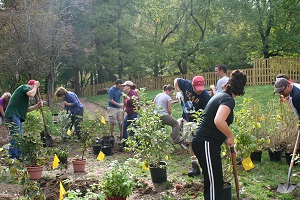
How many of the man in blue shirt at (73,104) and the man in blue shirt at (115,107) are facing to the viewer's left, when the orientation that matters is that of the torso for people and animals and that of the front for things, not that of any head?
1

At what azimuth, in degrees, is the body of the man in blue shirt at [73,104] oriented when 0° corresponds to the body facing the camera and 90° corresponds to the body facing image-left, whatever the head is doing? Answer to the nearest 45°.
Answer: approximately 90°

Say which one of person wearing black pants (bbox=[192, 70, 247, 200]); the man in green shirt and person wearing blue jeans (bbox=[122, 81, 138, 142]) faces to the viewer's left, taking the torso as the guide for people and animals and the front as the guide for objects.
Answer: the person wearing blue jeans

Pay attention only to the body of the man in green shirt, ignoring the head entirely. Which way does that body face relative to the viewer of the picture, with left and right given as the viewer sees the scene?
facing to the right of the viewer

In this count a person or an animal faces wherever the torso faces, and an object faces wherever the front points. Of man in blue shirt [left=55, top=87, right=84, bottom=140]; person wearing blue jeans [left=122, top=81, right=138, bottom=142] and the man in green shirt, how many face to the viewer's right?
1

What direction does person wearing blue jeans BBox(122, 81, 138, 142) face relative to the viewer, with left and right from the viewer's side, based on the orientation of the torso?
facing to the left of the viewer

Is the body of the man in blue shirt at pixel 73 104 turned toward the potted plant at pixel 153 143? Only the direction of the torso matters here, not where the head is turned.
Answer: no

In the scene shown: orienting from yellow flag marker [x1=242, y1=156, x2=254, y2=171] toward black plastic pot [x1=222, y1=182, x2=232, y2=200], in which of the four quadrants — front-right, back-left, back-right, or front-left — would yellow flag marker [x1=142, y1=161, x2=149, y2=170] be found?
front-right

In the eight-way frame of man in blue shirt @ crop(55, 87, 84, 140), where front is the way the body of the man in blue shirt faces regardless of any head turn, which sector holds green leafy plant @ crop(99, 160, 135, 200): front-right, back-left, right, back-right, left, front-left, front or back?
left

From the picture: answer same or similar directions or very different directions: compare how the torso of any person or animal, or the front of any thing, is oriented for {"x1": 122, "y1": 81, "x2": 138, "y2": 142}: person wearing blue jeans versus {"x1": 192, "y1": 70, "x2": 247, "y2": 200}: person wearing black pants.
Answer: very different directions
